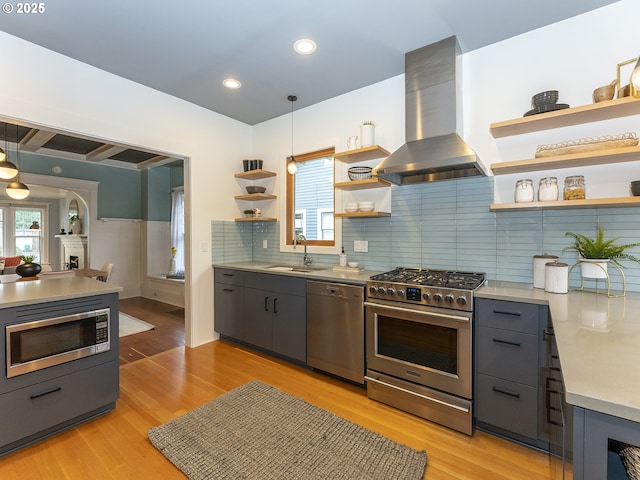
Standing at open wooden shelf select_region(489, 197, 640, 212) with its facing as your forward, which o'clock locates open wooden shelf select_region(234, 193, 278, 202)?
open wooden shelf select_region(234, 193, 278, 202) is roughly at 3 o'clock from open wooden shelf select_region(489, 197, 640, 212).

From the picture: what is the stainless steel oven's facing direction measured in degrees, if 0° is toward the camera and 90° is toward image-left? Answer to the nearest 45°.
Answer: approximately 45°

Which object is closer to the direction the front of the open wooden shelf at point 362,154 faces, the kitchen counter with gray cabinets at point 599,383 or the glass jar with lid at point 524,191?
the kitchen counter with gray cabinets

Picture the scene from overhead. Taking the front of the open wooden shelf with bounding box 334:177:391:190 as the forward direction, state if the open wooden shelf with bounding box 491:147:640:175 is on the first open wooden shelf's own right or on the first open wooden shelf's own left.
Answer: on the first open wooden shelf's own left

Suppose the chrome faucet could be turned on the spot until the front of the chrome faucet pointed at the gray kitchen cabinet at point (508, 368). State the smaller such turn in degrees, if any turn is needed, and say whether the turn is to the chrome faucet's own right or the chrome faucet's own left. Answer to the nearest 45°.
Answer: approximately 90° to the chrome faucet's own left

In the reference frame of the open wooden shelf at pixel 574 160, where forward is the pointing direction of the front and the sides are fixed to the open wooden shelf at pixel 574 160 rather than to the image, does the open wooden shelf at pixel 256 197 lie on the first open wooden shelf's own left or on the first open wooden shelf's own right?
on the first open wooden shelf's own right

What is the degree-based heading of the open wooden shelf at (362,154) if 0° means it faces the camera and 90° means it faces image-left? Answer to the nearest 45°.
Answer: approximately 45°

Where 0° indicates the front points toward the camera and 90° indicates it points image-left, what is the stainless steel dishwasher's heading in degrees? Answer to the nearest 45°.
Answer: approximately 45°

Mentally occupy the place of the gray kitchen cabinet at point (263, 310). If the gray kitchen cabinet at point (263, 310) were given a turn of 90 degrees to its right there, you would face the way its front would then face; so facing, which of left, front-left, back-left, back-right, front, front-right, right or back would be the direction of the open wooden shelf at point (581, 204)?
back

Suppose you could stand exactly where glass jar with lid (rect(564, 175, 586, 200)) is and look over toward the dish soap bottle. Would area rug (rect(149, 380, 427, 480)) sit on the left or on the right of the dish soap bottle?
left

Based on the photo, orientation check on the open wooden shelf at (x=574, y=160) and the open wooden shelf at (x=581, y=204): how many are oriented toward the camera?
2

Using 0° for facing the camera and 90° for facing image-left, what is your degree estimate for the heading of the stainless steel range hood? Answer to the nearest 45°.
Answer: approximately 45°
